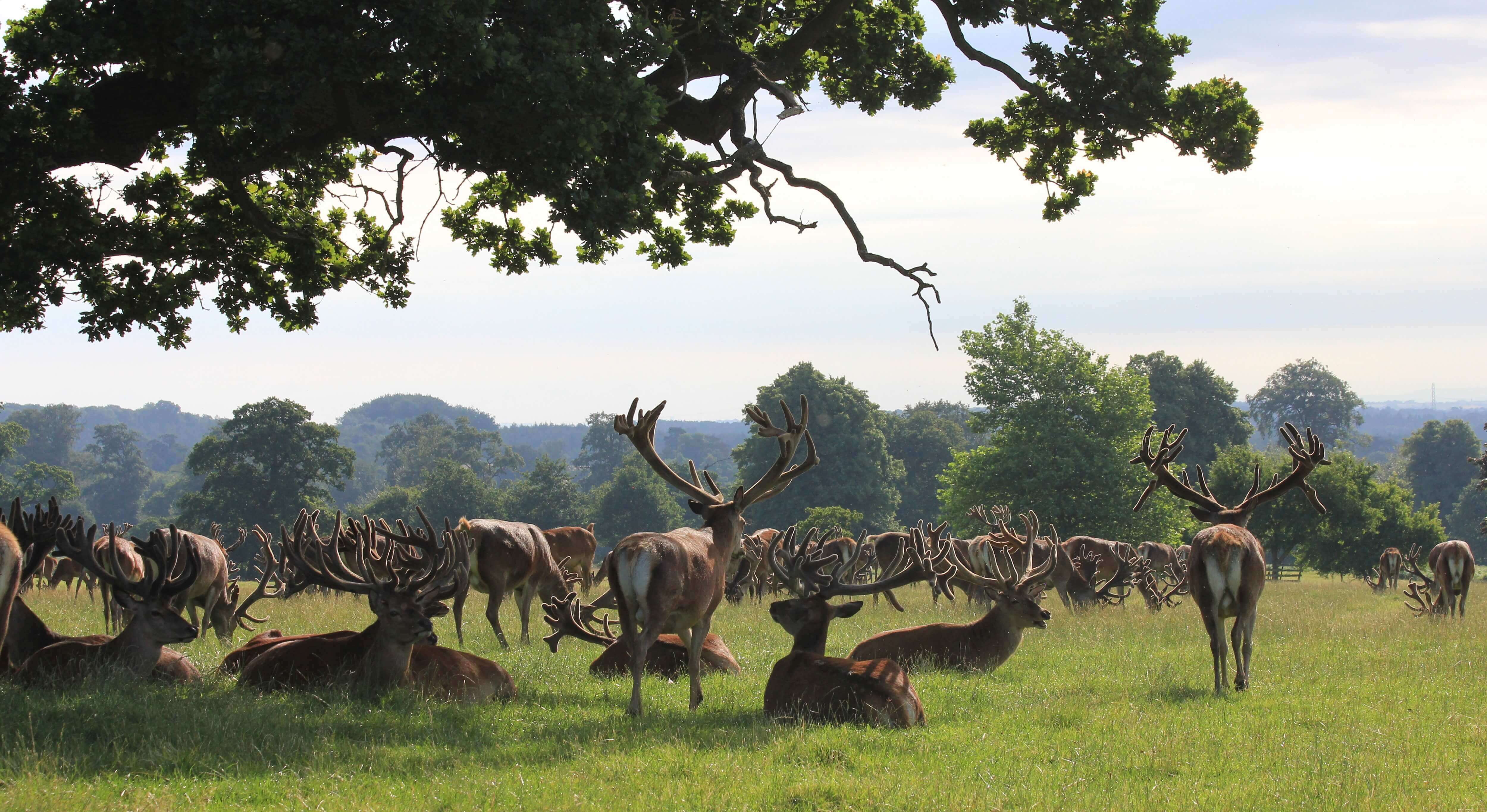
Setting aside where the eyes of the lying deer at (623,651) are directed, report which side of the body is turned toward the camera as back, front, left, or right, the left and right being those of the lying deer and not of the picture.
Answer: left

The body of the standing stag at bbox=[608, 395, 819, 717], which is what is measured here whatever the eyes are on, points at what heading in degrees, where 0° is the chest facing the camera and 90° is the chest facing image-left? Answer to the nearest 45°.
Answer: approximately 225°

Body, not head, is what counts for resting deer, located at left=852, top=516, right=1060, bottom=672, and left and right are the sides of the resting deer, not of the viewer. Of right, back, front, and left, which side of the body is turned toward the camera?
right

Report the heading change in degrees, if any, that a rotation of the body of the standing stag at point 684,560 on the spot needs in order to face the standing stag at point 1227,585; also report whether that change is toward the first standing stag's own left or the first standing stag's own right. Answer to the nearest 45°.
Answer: approximately 45° to the first standing stag's own right

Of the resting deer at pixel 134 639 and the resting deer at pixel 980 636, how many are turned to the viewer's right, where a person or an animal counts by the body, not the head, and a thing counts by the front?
2

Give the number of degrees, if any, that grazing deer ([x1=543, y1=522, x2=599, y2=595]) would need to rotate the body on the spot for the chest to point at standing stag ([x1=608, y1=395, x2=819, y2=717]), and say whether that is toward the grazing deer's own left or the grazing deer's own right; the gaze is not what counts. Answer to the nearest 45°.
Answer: approximately 90° to the grazing deer's own right

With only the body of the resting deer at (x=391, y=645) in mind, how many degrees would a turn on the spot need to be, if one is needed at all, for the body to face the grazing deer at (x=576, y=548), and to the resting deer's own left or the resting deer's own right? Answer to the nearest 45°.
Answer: approximately 135° to the resting deer's own left

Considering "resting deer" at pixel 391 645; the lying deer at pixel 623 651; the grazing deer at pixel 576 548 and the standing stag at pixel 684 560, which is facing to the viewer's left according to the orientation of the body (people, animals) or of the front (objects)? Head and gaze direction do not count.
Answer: the lying deer

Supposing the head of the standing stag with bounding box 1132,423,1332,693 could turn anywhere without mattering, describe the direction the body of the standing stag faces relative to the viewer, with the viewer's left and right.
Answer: facing away from the viewer

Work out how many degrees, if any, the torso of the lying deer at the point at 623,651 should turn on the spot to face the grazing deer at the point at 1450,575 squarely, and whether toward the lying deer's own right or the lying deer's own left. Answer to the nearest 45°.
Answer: approximately 135° to the lying deer's own right

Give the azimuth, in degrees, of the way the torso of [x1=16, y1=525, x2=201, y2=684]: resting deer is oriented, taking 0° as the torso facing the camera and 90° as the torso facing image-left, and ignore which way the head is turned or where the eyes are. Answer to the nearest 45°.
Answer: approximately 270°

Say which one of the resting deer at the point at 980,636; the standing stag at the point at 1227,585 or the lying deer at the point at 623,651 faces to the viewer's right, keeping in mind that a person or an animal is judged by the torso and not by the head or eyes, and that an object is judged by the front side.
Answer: the resting deer
